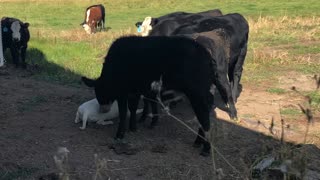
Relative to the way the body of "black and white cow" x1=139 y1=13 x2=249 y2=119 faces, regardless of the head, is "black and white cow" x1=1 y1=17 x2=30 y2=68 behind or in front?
in front

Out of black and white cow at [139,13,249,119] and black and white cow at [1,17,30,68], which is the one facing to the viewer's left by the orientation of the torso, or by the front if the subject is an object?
black and white cow at [139,13,249,119]

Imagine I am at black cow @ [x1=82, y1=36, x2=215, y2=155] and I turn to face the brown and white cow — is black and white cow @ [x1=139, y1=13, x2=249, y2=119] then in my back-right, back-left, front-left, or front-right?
front-right

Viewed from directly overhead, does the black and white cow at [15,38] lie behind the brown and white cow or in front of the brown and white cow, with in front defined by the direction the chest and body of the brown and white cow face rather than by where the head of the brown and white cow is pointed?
in front

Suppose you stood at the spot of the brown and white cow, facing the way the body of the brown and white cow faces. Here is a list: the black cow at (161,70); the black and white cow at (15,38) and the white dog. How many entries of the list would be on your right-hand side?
0

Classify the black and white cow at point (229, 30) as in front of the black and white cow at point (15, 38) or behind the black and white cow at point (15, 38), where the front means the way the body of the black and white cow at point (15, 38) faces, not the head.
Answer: in front

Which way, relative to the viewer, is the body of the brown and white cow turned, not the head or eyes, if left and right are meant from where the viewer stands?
facing the viewer and to the left of the viewer

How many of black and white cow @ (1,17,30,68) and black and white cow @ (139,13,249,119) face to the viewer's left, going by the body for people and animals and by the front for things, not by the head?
1

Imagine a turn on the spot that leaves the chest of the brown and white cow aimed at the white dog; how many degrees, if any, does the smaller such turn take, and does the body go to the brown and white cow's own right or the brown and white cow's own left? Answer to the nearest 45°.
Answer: approximately 45° to the brown and white cow's own left

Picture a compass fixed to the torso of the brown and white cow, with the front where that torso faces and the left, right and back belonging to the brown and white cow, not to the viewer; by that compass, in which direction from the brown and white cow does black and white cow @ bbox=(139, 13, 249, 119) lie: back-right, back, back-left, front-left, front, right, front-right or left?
front-left

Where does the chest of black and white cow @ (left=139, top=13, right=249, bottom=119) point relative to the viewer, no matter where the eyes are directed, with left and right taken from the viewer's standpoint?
facing to the left of the viewer

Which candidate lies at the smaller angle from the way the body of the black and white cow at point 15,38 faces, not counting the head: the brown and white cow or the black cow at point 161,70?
the black cow

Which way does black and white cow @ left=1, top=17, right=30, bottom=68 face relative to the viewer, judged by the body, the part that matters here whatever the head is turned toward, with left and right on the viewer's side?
facing the viewer

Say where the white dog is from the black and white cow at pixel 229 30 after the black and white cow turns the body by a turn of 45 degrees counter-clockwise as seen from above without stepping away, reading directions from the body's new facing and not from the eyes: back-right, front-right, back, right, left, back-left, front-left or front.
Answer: front
